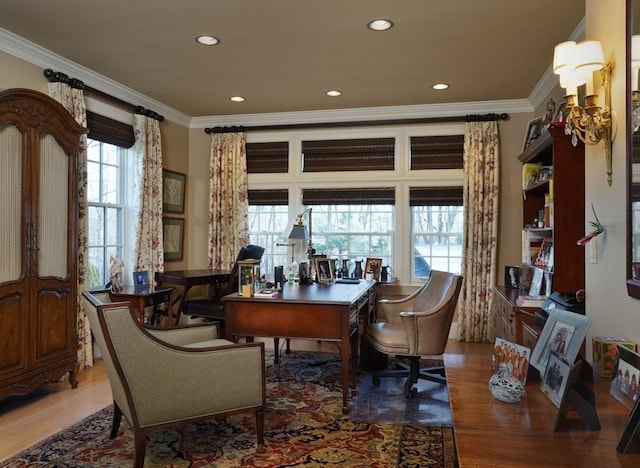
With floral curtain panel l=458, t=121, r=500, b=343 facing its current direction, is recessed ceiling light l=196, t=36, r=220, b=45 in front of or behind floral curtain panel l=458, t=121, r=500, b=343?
in front

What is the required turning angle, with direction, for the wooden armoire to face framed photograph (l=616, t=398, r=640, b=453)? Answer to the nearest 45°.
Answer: approximately 45° to its right

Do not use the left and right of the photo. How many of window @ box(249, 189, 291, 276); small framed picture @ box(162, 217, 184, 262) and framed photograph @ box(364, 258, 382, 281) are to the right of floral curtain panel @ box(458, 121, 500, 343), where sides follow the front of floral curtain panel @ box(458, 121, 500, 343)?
3

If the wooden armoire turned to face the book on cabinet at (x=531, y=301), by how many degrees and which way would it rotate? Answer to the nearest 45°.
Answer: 0° — it already faces it

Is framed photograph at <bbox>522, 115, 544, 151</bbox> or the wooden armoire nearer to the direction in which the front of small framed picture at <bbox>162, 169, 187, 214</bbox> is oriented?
the framed photograph

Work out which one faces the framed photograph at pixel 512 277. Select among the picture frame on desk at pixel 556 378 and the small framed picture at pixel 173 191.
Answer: the small framed picture

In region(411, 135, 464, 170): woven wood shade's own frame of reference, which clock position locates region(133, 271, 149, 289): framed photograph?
The framed photograph is roughly at 2 o'clock from the woven wood shade.

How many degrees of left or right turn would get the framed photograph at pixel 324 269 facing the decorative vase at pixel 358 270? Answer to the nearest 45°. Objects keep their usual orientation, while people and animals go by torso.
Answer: approximately 135° to its left

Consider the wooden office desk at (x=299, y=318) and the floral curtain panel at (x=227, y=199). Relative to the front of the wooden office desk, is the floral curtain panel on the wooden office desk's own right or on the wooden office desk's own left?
on the wooden office desk's own left

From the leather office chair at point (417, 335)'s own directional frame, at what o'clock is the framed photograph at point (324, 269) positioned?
The framed photograph is roughly at 3 o'clock from the leather office chair.

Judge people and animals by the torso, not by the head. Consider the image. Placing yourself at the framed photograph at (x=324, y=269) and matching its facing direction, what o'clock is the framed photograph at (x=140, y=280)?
the framed photograph at (x=140, y=280) is roughly at 3 o'clock from the framed photograph at (x=324, y=269).

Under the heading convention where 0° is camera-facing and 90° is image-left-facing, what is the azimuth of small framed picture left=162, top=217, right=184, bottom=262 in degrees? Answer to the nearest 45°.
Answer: approximately 315°

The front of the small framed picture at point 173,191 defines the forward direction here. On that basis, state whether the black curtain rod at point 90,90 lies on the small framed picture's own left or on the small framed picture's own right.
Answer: on the small framed picture's own right

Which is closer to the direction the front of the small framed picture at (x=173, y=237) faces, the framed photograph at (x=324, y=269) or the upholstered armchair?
the framed photograph

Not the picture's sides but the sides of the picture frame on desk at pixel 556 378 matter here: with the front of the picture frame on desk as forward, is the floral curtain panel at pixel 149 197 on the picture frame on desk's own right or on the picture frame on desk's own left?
on the picture frame on desk's own right
